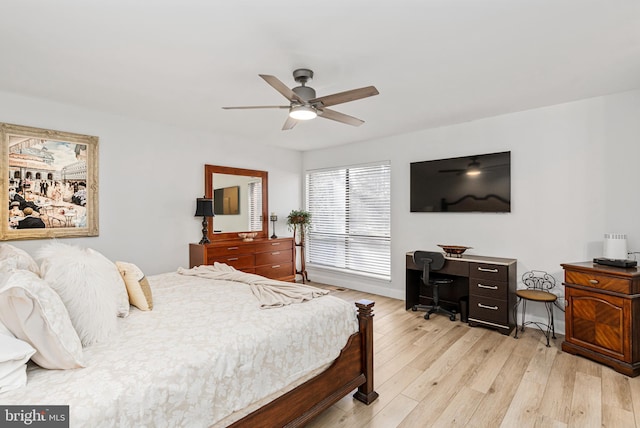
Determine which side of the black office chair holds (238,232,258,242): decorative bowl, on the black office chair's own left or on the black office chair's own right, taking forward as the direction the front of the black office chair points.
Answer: on the black office chair's own left

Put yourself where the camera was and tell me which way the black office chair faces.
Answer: facing away from the viewer and to the right of the viewer

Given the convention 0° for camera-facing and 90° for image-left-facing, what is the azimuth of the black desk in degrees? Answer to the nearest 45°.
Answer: approximately 45°

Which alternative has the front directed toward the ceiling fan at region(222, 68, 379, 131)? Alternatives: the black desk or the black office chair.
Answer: the black desk

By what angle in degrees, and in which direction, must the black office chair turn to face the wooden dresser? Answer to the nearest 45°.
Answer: approximately 135° to its left

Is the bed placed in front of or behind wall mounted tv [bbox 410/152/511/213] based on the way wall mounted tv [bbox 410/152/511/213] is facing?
in front

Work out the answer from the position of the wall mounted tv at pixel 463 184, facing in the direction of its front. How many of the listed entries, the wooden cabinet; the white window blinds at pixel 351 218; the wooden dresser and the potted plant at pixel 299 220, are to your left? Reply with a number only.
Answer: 1

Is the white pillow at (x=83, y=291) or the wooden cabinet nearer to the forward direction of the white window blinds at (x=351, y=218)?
the white pillow

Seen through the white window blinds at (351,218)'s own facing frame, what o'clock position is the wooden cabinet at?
The wooden cabinet is roughly at 9 o'clock from the white window blinds.

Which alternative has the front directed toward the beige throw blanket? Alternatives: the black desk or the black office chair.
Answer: the black desk

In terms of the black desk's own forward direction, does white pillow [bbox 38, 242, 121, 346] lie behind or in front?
in front

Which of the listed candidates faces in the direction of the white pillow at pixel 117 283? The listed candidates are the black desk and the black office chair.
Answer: the black desk

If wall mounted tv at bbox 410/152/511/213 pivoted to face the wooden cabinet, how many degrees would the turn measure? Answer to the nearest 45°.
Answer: approximately 90° to its left

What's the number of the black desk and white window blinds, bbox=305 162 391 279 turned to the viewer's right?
0
